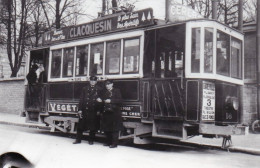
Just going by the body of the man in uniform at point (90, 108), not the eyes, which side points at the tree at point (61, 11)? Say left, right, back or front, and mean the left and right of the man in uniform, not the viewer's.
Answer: back

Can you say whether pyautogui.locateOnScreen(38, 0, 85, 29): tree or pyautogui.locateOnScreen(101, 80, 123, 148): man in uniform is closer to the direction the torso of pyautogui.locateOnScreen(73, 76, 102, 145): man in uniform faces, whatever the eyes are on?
the man in uniform

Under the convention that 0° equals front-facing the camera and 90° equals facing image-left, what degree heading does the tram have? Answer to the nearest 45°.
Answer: approximately 315°

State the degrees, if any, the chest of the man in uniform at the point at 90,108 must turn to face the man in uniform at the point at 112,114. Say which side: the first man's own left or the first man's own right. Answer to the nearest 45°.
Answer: approximately 45° to the first man's own left

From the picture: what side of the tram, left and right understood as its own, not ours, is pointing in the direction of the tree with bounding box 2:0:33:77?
back

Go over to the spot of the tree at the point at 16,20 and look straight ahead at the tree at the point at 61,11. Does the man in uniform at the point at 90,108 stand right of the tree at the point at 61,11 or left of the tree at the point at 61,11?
right

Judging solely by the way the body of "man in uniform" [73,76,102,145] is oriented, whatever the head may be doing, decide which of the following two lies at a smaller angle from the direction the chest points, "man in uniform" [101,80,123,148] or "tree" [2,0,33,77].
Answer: the man in uniform

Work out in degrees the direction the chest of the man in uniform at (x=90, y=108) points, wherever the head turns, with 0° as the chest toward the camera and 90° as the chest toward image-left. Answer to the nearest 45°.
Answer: approximately 0°

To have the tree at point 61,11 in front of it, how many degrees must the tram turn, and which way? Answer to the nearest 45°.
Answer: approximately 135° to its left

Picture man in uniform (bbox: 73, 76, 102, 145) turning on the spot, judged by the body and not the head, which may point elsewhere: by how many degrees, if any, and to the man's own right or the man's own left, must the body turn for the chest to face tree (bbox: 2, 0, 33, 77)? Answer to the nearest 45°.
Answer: approximately 180°
